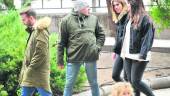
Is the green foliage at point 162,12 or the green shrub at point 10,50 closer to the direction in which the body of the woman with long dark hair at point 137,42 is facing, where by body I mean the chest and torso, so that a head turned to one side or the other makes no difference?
the green shrub

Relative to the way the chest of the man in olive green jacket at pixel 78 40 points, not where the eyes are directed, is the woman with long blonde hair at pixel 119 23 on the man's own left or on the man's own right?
on the man's own left

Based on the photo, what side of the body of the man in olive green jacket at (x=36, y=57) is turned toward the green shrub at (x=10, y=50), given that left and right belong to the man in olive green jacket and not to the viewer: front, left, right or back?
right

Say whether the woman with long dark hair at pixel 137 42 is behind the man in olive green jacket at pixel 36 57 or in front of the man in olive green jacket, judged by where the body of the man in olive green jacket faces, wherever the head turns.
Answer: behind

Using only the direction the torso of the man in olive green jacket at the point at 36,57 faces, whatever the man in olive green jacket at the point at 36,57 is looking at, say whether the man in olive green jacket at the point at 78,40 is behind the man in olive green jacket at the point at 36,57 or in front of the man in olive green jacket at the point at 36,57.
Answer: behind

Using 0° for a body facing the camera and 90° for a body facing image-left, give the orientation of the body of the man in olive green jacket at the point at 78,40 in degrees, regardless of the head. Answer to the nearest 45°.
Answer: approximately 0°

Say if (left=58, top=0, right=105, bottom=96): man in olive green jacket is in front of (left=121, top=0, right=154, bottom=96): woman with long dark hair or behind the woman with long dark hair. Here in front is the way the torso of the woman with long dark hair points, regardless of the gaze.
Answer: in front

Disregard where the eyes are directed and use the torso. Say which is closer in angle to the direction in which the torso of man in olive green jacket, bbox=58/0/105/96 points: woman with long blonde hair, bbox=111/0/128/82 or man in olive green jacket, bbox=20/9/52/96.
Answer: the man in olive green jacket
